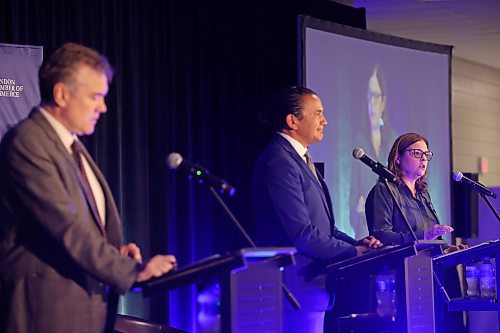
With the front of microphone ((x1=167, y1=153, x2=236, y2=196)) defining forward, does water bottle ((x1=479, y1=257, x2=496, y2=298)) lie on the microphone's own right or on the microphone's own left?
on the microphone's own right

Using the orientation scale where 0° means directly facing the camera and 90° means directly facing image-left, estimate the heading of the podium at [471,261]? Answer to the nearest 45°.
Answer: approximately 270°

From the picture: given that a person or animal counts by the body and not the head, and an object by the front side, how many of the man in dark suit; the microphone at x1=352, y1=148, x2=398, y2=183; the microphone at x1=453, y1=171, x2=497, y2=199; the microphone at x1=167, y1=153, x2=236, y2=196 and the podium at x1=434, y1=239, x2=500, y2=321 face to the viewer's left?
3

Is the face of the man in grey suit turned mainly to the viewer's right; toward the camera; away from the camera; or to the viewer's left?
to the viewer's right

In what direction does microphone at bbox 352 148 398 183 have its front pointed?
to the viewer's left

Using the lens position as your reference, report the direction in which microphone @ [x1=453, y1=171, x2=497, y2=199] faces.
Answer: facing to the left of the viewer

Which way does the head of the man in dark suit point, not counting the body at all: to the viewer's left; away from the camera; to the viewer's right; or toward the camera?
to the viewer's right

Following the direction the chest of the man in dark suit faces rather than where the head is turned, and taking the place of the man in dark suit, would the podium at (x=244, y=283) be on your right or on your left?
on your right

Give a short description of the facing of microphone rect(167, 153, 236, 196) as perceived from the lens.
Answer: facing to the left of the viewer

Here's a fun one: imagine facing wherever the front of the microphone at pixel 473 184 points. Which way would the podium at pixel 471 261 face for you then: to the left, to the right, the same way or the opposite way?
the opposite way

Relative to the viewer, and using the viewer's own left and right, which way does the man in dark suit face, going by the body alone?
facing to the right of the viewer

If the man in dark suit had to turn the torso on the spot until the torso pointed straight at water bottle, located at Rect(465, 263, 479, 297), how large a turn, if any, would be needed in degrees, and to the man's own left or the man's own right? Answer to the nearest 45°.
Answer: approximately 45° to the man's own left
